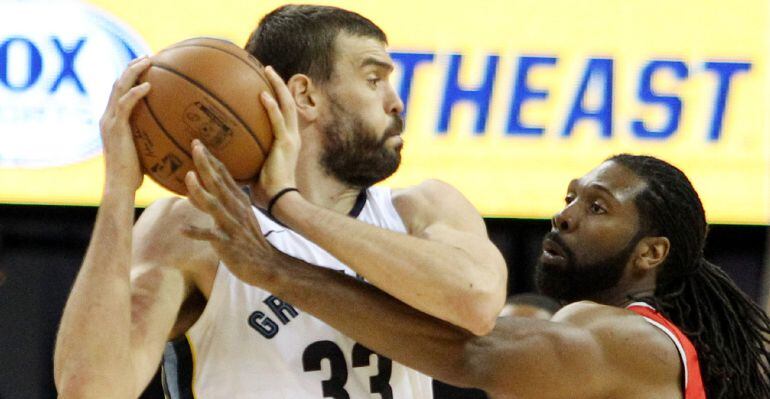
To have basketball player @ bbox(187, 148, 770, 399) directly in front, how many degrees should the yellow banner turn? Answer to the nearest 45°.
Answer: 0° — it already faces them

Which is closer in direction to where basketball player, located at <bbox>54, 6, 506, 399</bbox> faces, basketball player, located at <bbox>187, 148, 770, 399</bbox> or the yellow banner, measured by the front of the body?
the basketball player

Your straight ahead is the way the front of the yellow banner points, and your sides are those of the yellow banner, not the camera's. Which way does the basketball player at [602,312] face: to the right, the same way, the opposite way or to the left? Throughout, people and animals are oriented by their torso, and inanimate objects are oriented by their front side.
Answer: to the right

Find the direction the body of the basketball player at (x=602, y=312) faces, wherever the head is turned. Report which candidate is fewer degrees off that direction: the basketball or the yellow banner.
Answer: the basketball

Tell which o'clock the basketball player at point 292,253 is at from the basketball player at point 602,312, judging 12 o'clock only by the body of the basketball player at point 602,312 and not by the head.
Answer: the basketball player at point 292,253 is roughly at 11 o'clock from the basketball player at point 602,312.

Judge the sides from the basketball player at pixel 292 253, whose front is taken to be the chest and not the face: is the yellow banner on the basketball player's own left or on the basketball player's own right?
on the basketball player's own left

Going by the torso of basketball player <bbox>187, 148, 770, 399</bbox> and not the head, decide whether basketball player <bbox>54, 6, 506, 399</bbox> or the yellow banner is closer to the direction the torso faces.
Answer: the basketball player

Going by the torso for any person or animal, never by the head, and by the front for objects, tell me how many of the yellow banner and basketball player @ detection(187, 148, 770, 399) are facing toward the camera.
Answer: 1

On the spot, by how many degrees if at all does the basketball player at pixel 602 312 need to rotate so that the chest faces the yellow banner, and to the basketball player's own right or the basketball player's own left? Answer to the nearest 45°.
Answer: approximately 90° to the basketball player's own right

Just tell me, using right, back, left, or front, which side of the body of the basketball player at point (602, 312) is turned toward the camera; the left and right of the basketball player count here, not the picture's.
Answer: left

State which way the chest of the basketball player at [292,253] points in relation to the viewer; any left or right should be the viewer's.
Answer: facing the viewer and to the right of the viewer

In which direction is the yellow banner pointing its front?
toward the camera
